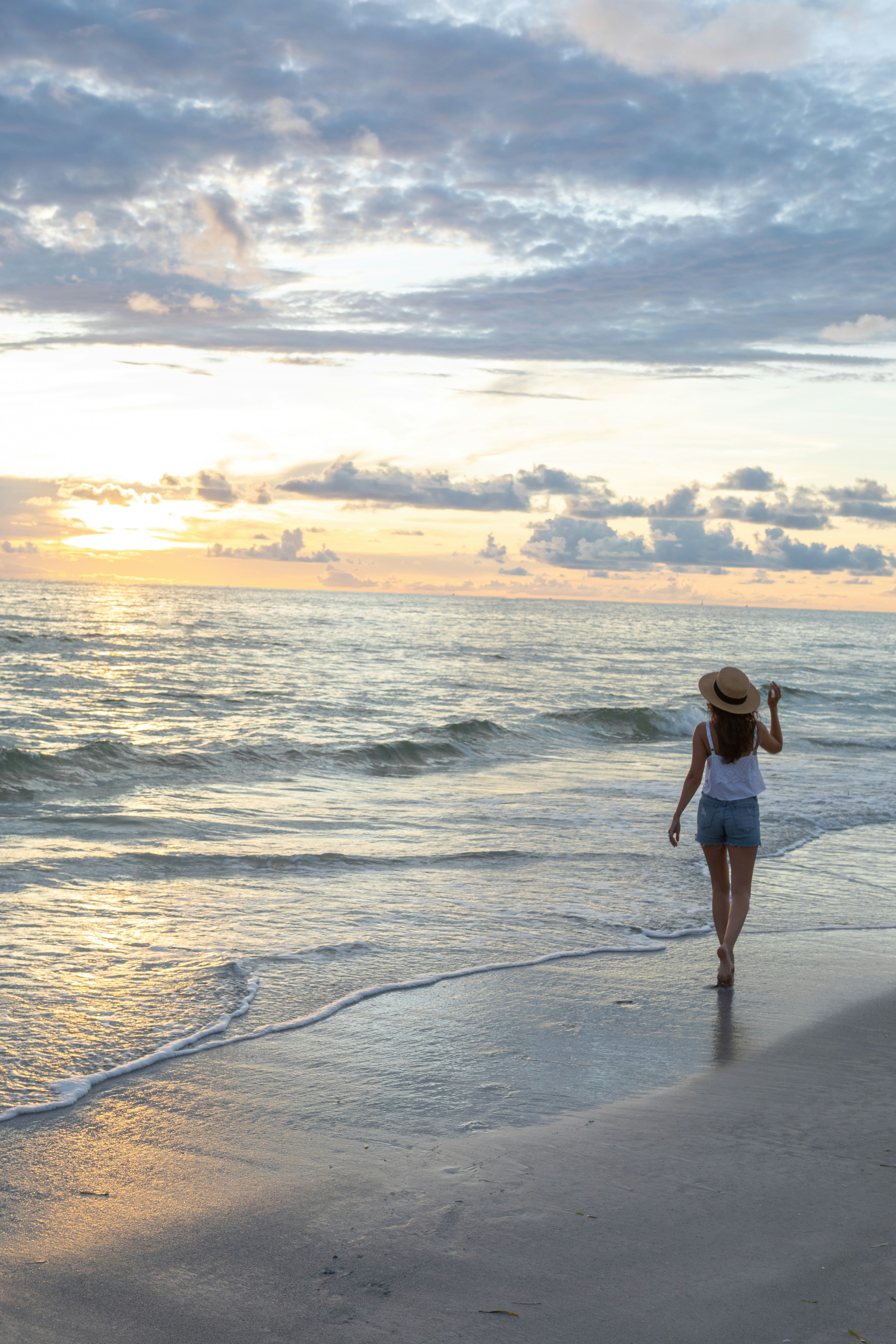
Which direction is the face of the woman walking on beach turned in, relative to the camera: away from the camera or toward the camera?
away from the camera

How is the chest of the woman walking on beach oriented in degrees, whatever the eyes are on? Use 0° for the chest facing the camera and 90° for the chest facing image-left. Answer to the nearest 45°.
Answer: approximately 180°
